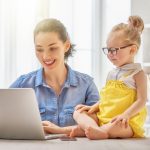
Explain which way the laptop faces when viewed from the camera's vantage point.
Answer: facing away from the viewer and to the right of the viewer

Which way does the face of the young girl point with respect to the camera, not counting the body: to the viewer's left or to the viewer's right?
to the viewer's left

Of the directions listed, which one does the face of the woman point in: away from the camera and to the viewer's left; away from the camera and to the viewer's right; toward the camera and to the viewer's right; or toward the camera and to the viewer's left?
toward the camera and to the viewer's left

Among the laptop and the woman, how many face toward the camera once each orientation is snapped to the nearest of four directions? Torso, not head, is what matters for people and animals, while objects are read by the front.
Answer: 1

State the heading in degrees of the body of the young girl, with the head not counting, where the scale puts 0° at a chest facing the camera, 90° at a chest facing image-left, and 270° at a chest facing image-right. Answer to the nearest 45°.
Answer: approximately 45°

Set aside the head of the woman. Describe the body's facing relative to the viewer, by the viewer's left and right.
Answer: facing the viewer

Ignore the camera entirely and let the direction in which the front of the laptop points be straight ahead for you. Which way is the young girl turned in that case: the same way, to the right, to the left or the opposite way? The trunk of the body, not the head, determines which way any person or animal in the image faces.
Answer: the opposite way

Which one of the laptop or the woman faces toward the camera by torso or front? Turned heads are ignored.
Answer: the woman
